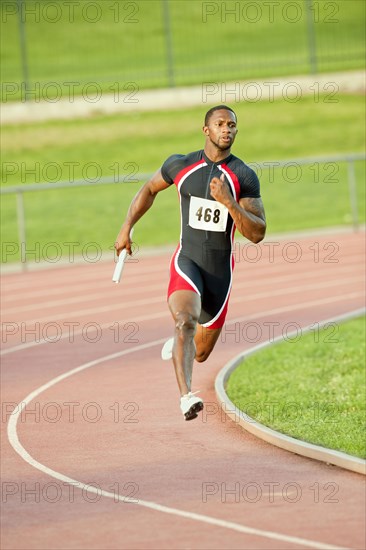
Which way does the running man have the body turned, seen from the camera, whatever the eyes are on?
toward the camera
